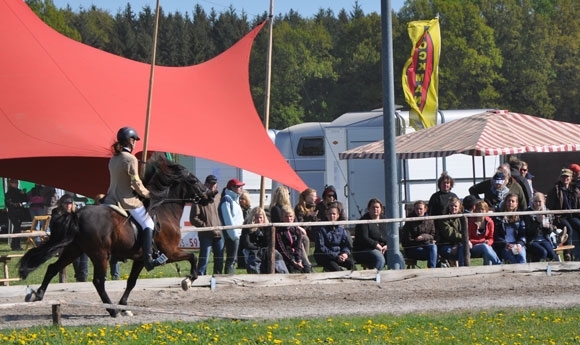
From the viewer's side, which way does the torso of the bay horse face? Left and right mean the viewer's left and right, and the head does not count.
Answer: facing to the right of the viewer

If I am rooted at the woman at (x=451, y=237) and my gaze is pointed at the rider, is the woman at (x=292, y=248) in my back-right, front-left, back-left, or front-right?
front-right

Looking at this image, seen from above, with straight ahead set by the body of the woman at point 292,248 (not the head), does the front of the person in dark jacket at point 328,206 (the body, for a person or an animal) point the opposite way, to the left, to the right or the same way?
the same way

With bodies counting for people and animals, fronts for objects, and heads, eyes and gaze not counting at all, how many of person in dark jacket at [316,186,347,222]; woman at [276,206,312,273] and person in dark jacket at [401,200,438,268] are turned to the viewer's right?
0

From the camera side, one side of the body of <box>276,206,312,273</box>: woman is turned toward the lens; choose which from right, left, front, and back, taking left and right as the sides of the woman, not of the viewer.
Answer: front

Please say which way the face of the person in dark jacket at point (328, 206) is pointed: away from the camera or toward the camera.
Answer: toward the camera

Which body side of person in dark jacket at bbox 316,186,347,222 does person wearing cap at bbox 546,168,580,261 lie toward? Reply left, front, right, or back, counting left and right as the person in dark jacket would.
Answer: left

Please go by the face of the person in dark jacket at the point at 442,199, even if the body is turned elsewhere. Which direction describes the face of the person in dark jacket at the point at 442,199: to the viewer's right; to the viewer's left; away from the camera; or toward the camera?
toward the camera

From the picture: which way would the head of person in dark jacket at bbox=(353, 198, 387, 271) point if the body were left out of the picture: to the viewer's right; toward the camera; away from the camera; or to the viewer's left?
toward the camera

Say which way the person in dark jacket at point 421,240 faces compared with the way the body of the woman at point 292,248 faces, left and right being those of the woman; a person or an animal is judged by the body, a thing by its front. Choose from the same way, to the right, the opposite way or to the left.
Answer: the same way
